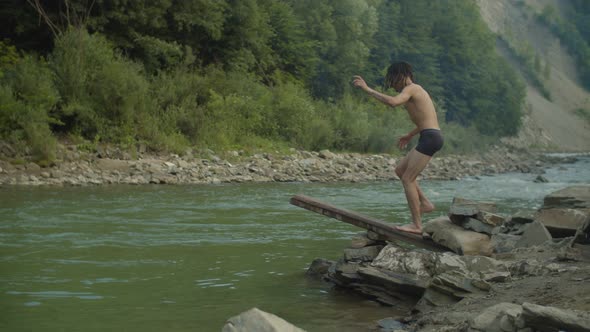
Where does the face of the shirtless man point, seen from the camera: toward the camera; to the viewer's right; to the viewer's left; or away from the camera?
to the viewer's left

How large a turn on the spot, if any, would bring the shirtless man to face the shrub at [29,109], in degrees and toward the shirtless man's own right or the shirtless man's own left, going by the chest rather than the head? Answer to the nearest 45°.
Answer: approximately 45° to the shirtless man's own right

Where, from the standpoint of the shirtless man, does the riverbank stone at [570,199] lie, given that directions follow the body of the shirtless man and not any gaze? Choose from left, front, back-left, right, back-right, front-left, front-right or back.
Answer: back-right

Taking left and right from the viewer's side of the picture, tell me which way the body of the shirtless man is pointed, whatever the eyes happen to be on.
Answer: facing to the left of the viewer

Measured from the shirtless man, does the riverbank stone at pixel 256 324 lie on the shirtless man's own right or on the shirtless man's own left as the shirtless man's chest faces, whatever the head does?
on the shirtless man's own left

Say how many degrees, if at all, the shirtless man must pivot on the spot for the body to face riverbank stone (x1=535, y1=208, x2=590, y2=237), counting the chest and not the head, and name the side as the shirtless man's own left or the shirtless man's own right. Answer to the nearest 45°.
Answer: approximately 135° to the shirtless man's own right

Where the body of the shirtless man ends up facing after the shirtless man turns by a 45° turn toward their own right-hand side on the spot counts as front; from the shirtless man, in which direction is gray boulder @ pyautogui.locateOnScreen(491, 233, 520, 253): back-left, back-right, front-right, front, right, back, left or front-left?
right

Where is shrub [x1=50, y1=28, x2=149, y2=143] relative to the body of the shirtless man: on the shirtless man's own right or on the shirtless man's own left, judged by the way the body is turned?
on the shirtless man's own right
